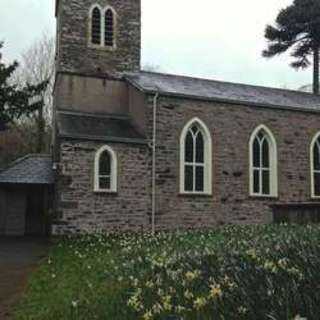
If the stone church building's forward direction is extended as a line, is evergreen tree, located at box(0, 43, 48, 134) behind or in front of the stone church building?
in front

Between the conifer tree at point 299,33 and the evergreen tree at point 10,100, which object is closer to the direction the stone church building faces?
the evergreen tree

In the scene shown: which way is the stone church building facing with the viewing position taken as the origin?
facing to the left of the viewer
